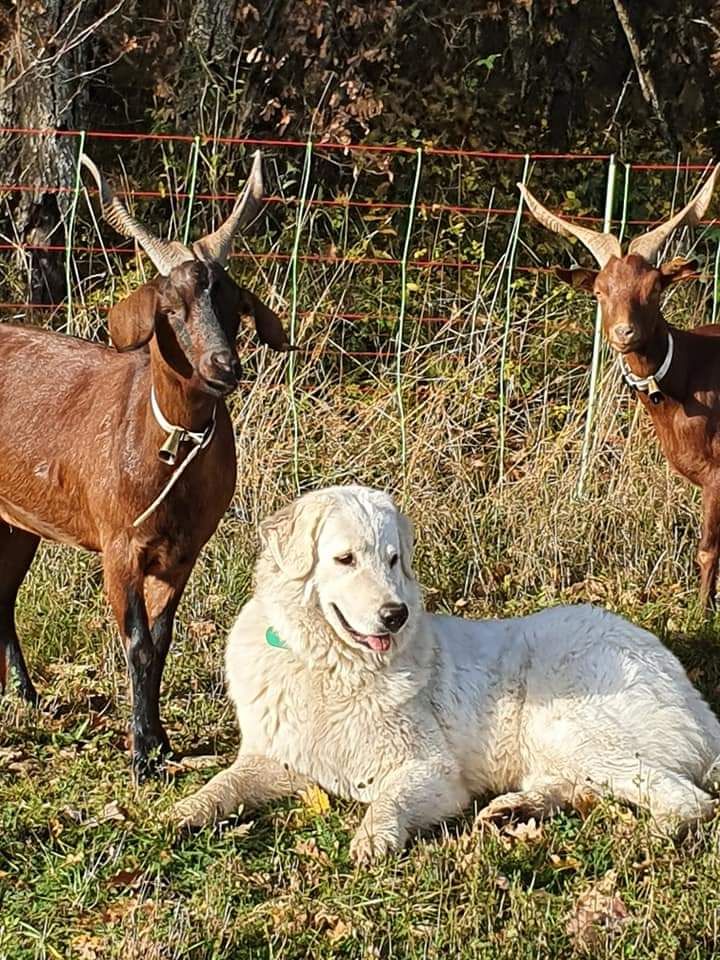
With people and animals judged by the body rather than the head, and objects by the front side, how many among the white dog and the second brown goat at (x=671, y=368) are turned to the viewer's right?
0

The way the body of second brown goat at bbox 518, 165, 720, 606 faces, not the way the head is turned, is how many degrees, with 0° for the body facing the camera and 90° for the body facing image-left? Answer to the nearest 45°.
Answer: approximately 45°

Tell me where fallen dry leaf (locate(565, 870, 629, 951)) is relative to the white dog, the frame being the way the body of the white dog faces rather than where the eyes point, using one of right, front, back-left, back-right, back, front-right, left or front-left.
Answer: left

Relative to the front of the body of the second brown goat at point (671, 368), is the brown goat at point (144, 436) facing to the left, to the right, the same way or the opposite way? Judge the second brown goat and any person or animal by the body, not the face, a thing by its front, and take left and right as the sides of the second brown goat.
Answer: to the left

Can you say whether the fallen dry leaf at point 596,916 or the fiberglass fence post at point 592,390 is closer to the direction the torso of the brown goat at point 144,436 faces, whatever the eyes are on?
the fallen dry leaf

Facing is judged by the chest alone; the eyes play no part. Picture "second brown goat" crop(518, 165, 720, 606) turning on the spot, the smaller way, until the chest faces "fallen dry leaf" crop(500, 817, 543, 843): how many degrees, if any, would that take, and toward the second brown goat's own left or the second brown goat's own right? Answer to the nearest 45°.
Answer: approximately 45° to the second brown goat's own left

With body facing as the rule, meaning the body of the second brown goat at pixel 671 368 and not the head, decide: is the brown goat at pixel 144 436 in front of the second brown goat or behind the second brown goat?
in front

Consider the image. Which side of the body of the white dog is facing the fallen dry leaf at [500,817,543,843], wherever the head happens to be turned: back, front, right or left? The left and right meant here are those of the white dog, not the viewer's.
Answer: left

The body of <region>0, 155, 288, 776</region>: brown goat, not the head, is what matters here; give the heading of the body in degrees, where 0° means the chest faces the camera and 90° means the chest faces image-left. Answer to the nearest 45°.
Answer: approximately 315°

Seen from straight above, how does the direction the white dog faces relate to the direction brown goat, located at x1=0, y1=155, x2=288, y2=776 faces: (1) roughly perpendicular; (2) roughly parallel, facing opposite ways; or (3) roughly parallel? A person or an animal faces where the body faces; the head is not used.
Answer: roughly perpendicular

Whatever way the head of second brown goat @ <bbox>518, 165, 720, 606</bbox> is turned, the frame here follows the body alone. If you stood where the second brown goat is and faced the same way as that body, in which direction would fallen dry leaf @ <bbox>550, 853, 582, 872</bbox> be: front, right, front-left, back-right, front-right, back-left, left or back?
front-left

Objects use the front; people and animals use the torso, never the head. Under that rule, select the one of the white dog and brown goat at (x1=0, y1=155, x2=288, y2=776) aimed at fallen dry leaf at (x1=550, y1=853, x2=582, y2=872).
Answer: the brown goat

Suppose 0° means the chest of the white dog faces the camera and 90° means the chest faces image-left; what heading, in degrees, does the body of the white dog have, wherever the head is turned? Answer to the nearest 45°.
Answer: approximately 45°
